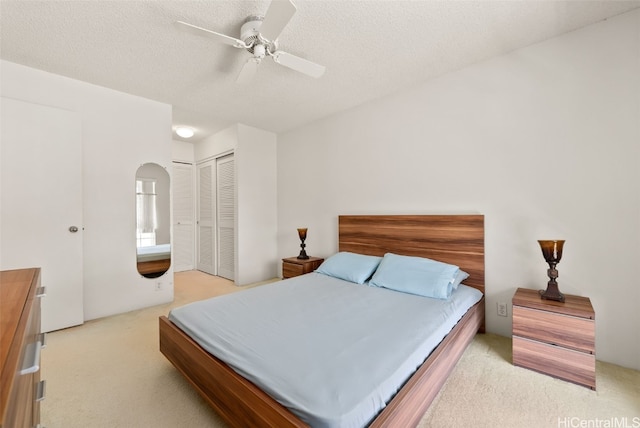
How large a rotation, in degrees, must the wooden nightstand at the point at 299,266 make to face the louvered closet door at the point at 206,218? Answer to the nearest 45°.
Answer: approximately 90° to its right

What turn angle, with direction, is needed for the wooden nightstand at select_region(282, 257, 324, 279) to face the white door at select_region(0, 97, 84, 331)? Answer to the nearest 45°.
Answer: approximately 45° to its right

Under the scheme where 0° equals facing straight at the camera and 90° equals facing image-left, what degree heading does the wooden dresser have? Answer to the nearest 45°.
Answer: approximately 270°

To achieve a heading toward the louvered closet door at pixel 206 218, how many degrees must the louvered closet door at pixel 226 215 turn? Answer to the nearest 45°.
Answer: approximately 90° to its right

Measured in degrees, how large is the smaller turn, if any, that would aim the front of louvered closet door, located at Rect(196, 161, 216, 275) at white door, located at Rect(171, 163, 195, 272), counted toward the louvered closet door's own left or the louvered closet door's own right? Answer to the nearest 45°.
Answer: approximately 90° to the louvered closet door's own right

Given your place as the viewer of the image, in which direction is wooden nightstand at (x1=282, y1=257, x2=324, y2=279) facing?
facing the viewer and to the left of the viewer

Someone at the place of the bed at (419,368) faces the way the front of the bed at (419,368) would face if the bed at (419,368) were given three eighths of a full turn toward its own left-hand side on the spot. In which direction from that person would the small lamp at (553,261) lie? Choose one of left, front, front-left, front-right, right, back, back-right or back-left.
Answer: front
